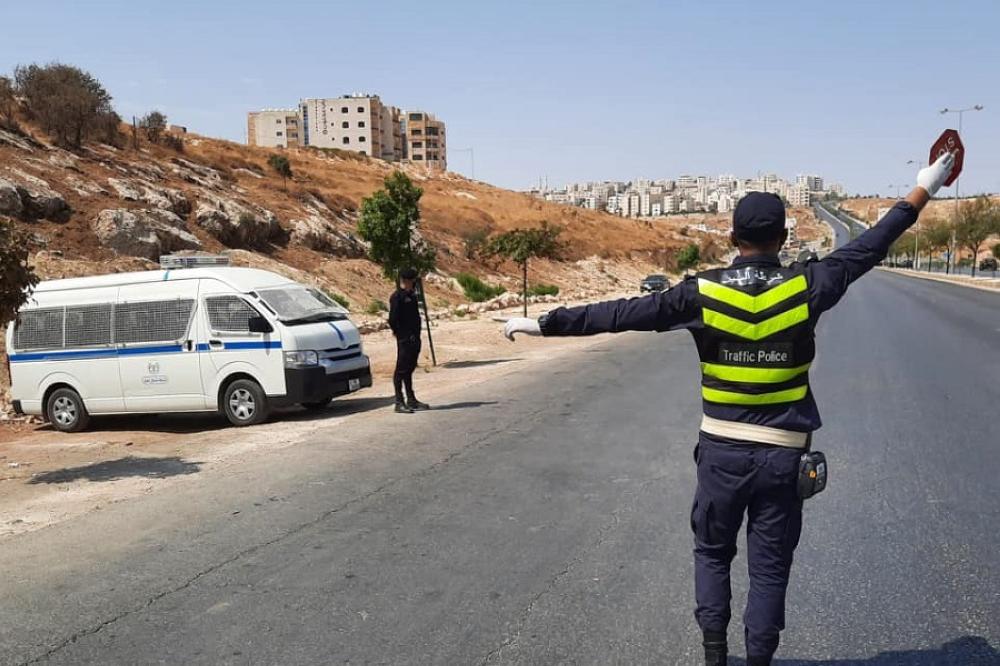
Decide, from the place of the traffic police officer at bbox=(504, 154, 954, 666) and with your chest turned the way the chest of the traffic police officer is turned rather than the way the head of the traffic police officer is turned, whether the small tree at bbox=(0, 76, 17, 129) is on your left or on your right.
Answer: on your left

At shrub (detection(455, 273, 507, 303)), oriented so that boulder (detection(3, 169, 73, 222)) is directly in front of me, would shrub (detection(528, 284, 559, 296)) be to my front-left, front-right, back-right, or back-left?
back-right

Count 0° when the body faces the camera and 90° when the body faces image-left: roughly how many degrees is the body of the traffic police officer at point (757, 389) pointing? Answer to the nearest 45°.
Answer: approximately 180°

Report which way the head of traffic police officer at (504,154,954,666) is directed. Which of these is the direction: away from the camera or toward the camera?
away from the camera

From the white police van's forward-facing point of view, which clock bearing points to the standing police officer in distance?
The standing police officer in distance is roughly at 11 o'clock from the white police van.

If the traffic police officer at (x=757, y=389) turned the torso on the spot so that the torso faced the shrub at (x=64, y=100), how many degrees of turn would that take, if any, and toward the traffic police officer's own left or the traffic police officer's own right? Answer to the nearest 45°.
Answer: approximately 45° to the traffic police officer's own left

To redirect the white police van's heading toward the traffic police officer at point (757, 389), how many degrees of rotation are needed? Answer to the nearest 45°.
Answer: approximately 45° to its right

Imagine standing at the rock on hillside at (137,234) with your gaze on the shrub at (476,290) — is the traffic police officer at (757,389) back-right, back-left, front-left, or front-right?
back-right

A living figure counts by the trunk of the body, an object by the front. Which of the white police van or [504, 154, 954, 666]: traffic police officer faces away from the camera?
the traffic police officer

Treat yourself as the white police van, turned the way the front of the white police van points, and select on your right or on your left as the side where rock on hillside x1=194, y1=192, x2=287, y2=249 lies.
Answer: on your left

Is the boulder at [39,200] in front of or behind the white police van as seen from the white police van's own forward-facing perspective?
behind

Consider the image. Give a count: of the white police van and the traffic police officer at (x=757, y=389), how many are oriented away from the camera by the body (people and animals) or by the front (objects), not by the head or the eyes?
1

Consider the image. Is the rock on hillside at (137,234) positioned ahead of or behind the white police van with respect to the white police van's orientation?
behind

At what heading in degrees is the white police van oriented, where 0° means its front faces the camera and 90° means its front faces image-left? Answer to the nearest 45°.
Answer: approximately 315°

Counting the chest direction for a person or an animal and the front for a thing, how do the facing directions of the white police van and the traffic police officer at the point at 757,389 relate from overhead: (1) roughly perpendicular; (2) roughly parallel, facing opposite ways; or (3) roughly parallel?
roughly perpendicular

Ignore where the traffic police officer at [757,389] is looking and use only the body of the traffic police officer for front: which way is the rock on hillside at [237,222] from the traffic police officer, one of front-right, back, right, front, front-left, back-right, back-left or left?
front-left

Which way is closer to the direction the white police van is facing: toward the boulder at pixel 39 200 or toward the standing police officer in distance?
the standing police officer in distance
